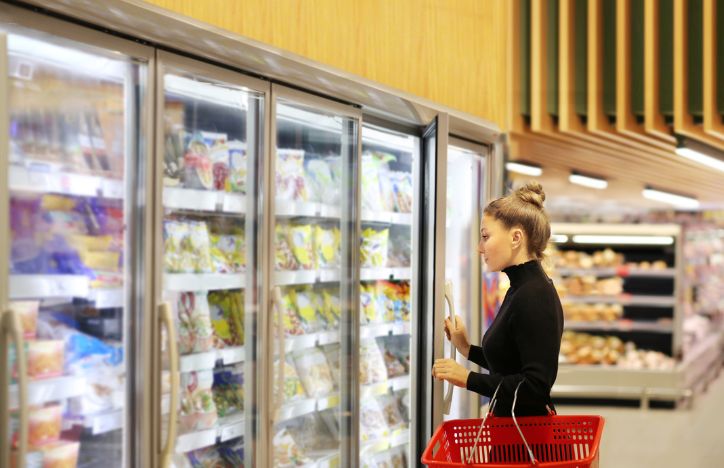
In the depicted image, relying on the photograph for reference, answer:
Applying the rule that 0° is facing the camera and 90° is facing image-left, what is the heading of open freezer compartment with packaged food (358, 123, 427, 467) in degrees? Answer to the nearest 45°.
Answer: approximately 315°

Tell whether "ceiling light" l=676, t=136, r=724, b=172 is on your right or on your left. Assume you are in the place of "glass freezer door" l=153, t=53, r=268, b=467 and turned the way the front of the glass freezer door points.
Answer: on your left

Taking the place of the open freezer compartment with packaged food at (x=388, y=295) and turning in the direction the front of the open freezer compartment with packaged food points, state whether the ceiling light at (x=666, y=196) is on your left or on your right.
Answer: on your left

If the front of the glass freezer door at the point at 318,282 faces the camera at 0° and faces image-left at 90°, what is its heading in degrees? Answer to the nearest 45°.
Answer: approximately 315°

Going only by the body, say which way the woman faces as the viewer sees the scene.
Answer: to the viewer's left

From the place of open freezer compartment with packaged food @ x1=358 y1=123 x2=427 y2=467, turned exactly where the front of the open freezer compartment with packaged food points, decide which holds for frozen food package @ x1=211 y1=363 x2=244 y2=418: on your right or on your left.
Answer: on your right

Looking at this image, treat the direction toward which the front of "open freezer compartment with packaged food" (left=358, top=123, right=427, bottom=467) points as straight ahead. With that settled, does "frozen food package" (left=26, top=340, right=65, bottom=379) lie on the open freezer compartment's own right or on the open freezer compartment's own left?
on the open freezer compartment's own right

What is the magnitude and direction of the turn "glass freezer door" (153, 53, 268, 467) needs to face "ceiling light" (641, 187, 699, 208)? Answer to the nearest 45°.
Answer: approximately 90° to its left

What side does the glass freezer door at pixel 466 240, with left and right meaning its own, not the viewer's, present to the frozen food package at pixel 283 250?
right
